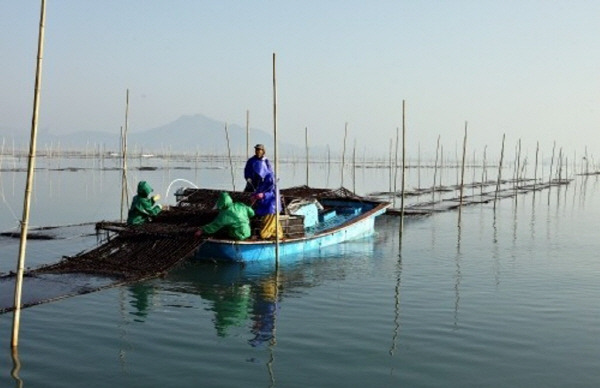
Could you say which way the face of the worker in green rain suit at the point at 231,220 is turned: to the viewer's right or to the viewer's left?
to the viewer's left

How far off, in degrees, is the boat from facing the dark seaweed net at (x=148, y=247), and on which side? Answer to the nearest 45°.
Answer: approximately 135° to its right

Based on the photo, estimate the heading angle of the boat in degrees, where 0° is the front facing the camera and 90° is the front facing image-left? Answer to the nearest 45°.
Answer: approximately 270°

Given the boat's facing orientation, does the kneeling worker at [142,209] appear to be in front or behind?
behind
